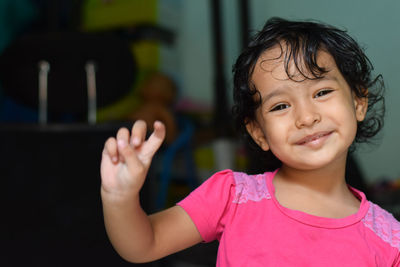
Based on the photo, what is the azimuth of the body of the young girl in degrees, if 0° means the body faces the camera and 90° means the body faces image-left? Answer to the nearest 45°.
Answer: approximately 0°

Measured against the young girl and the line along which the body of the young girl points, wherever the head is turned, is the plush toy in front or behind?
behind

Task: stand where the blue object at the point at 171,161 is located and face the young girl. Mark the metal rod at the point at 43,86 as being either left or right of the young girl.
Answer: right

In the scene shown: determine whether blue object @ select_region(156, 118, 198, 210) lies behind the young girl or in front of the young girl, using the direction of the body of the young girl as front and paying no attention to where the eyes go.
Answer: behind

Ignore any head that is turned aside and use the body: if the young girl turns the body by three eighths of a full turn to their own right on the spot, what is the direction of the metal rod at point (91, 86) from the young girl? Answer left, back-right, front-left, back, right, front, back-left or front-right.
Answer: front
